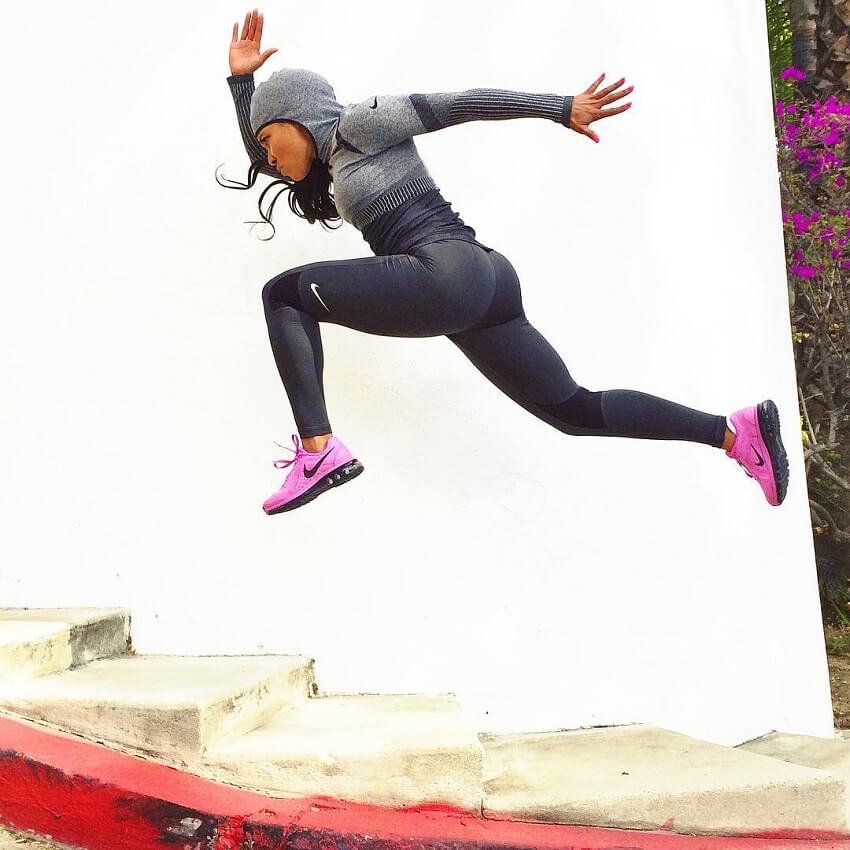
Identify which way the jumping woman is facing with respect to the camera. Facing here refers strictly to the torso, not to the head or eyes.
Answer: to the viewer's left

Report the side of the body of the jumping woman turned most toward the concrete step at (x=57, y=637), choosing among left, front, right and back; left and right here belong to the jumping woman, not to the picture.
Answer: front
